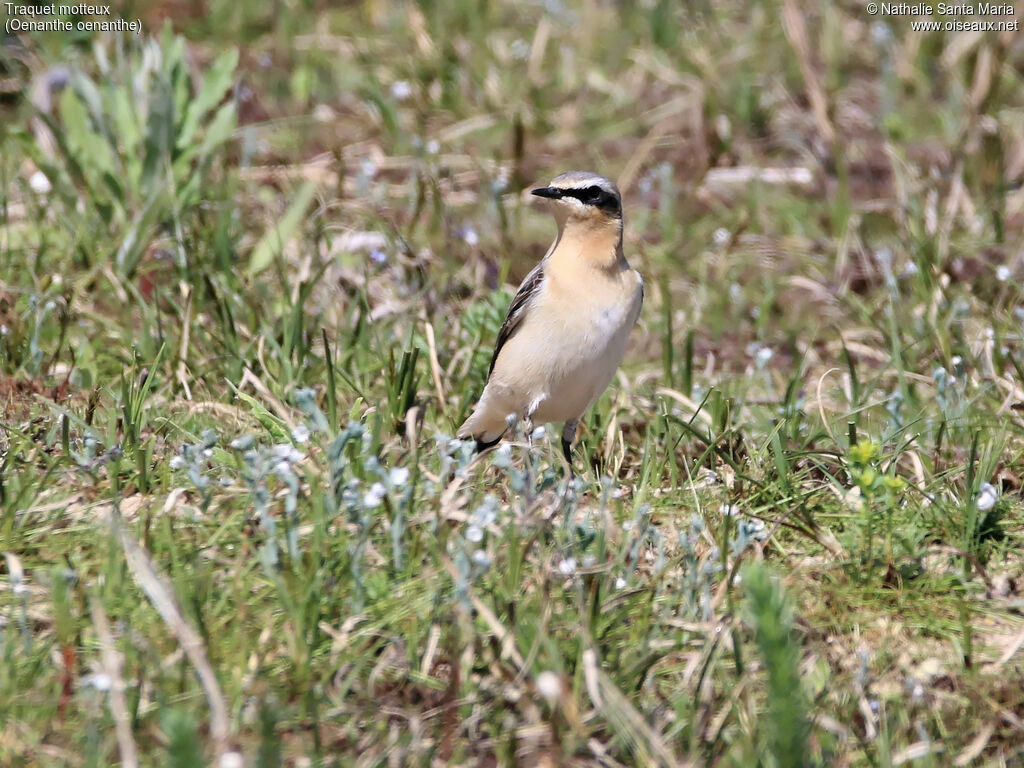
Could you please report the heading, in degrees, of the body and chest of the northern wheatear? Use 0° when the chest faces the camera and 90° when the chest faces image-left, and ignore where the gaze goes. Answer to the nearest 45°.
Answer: approximately 315°

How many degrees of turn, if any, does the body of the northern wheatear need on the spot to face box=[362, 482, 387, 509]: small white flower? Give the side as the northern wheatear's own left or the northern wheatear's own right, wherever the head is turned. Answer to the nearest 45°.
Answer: approximately 45° to the northern wheatear's own right

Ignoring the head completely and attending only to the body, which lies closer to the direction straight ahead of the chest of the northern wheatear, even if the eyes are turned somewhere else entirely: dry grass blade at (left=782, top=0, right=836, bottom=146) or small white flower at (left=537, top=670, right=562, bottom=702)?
the small white flower

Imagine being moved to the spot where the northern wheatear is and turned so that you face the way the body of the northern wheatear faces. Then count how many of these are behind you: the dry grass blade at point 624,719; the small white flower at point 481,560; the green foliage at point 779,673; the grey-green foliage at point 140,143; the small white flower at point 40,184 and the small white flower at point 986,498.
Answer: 2

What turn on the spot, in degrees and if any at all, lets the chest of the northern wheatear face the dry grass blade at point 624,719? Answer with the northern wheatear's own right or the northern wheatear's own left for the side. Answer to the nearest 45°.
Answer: approximately 45° to the northern wheatear's own right

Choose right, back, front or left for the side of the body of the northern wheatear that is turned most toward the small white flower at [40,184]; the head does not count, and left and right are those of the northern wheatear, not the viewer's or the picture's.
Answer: back

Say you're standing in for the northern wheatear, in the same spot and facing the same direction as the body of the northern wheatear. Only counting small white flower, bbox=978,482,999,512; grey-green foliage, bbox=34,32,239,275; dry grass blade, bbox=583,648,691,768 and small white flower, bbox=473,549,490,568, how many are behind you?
1

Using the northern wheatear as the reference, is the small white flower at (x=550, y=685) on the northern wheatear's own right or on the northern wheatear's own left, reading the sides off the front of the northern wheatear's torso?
on the northern wheatear's own right

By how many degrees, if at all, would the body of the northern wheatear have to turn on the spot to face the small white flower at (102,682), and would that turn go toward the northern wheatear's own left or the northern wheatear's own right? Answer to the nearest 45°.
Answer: approximately 90° to the northern wheatear's own right

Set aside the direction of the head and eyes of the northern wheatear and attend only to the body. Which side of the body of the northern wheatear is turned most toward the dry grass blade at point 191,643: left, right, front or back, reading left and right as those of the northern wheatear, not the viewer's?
right
